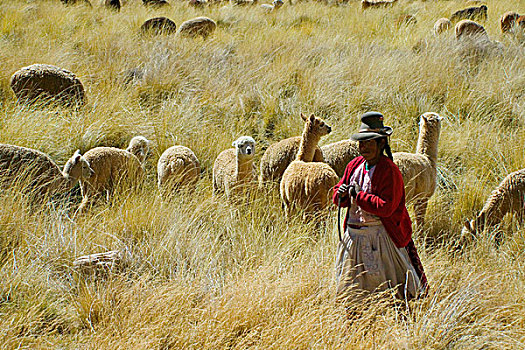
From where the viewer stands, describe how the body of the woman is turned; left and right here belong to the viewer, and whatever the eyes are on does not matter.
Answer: facing the viewer and to the left of the viewer

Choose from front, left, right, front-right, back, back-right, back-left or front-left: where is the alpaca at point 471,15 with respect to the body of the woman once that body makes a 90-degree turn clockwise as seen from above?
front-right

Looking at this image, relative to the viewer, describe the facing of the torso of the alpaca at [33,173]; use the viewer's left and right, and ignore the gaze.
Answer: facing to the right of the viewer

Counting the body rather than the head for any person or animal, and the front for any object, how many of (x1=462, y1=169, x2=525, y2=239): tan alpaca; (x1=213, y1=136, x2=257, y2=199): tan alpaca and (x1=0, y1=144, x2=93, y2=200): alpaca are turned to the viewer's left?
1

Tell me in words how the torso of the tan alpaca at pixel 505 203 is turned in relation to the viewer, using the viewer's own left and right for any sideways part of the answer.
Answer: facing to the left of the viewer

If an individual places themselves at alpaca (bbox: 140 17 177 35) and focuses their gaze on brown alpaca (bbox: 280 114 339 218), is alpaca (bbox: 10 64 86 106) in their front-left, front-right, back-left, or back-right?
front-right

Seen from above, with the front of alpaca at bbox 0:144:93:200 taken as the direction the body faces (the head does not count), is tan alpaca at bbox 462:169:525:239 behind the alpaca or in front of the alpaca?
in front

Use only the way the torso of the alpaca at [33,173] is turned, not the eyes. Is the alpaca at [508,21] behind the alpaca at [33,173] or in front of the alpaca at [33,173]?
in front

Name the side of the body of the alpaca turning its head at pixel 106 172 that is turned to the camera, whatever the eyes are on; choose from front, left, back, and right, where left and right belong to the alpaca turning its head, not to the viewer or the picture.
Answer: left
